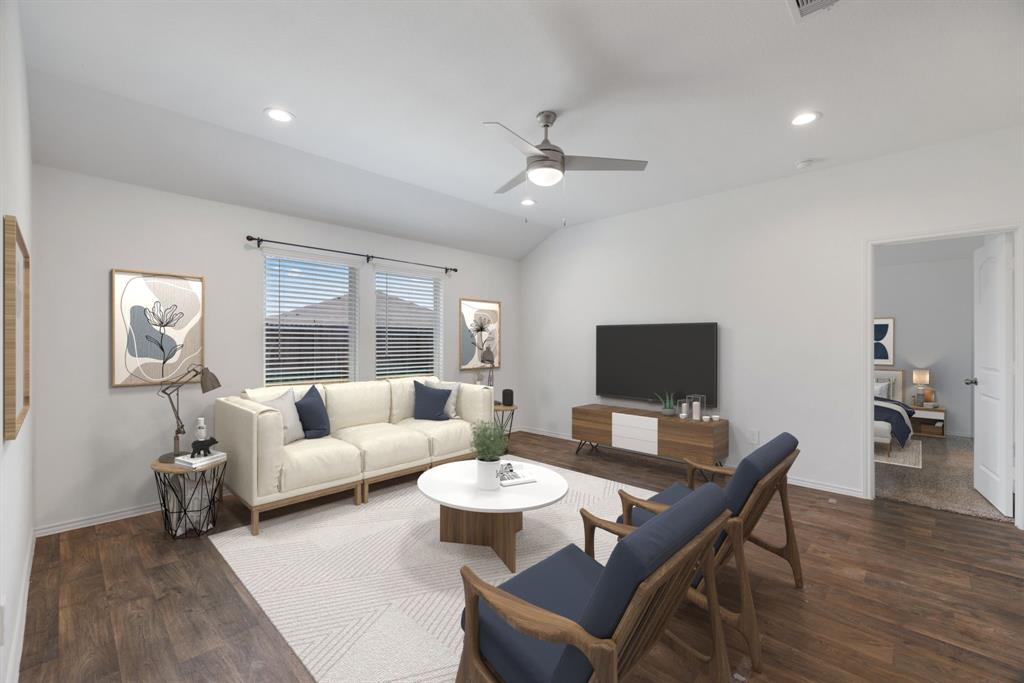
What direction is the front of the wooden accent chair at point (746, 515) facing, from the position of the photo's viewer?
facing away from the viewer and to the left of the viewer

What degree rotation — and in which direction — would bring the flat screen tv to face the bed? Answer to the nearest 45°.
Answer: approximately 135° to its left

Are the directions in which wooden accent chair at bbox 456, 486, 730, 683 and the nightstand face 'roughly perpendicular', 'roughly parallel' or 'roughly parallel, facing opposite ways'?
roughly perpendicular

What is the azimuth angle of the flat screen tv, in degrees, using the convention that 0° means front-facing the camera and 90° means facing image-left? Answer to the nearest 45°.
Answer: approximately 45°

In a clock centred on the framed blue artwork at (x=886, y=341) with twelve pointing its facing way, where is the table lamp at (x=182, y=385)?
The table lamp is roughly at 1 o'clock from the framed blue artwork.

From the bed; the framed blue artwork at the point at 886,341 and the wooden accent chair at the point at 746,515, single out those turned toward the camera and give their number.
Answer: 2

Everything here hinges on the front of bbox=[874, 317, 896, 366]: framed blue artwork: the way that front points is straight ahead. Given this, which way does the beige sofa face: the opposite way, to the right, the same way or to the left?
to the left

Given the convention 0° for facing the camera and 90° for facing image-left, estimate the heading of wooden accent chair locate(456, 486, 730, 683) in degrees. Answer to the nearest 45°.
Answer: approximately 135°
